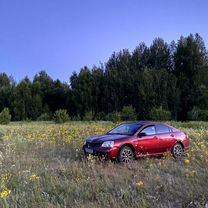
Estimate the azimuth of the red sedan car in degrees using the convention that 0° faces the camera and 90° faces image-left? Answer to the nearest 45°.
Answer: approximately 45°
